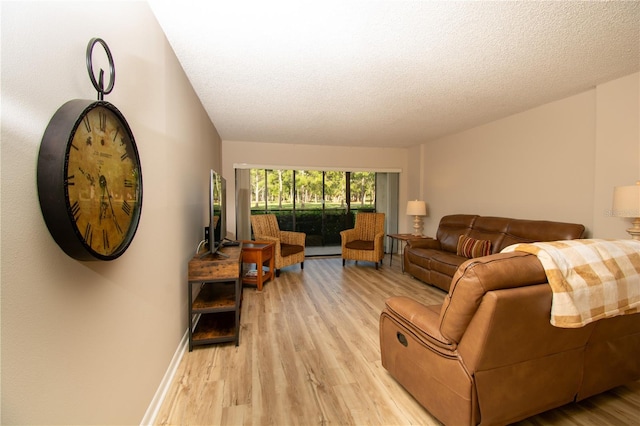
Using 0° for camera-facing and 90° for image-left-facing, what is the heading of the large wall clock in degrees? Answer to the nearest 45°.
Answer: approximately 315°

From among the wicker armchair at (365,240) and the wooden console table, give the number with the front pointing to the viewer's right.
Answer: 1

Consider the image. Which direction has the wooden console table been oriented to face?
to the viewer's right

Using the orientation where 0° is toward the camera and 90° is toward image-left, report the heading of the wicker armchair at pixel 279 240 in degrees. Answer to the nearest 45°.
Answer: approximately 315°

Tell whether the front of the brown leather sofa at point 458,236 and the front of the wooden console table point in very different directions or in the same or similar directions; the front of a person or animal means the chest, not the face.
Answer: very different directions

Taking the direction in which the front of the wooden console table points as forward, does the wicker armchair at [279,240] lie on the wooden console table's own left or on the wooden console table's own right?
on the wooden console table's own left

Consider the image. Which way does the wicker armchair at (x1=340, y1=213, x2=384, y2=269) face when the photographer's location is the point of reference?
facing the viewer and to the left of the viewer

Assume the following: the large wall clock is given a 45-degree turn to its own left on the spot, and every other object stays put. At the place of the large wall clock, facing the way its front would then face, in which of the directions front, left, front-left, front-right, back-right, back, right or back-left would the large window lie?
front-left

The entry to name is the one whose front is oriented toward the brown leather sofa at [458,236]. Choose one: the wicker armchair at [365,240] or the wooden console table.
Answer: the wooden console table

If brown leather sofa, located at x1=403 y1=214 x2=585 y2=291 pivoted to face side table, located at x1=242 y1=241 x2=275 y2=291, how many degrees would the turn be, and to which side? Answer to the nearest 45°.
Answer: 0° — it already faces it

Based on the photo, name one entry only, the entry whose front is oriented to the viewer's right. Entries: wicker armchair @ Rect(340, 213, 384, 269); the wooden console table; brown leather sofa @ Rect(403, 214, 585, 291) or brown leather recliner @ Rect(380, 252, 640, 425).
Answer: the wooden console table

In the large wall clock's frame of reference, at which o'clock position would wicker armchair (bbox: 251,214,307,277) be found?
The wicker armchair is roughly at 9 o'clock from the large wall clock.

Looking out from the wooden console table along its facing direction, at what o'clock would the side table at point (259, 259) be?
The side table is roughly at 10 o'clock from the wooden console table.

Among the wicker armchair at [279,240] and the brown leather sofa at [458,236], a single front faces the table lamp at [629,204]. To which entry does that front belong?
the wicker armchair
